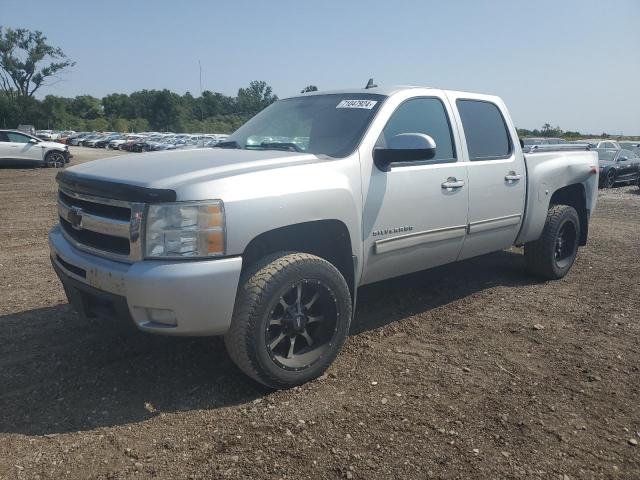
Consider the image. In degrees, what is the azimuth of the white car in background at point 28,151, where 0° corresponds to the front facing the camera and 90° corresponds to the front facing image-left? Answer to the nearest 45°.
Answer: approximately 270°

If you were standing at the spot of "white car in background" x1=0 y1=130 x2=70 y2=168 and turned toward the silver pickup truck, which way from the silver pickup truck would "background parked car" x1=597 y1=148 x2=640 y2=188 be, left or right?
left

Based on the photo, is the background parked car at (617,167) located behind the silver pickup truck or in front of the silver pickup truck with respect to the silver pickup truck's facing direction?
behind

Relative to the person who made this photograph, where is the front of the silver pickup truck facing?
facing the viewer and to the left of the viewer

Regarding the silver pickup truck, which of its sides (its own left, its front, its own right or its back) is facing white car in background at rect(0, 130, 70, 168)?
right

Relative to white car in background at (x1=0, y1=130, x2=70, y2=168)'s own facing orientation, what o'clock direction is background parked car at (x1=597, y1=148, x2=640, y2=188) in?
The background parked car is roughly at 1 o'clock from the white car in background.

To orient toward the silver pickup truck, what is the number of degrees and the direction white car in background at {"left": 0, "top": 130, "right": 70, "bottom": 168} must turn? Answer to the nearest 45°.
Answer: approximately 90° to its right
